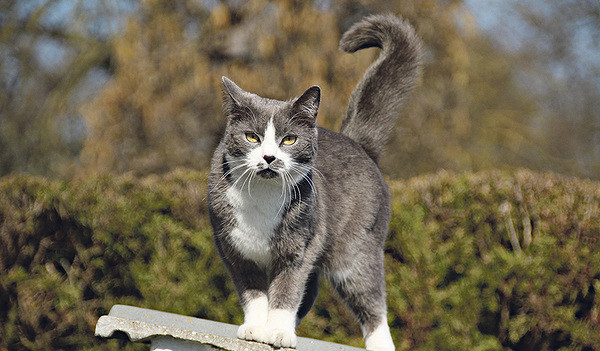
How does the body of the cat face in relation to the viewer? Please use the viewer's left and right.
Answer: facing the viewer and to the left of the viewer
